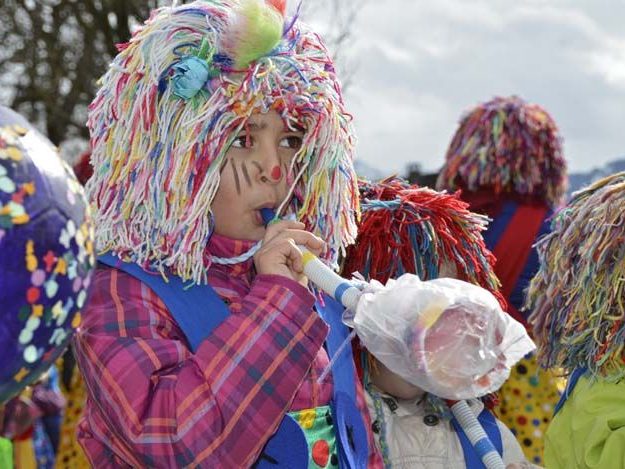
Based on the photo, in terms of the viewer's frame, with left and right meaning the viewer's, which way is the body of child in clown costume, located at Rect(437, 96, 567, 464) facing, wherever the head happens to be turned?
facing away from the viewer

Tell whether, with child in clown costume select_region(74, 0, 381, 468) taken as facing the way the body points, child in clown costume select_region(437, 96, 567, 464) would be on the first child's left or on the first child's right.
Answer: on the first child's left

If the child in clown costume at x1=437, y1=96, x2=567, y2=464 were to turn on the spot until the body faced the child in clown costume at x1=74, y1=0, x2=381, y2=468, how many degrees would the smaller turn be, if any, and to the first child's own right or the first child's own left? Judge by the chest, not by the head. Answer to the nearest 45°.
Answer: approximately 180°

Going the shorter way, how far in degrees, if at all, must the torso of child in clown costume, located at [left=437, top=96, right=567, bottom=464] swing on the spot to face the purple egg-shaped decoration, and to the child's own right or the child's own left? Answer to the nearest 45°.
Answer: approximately 180°

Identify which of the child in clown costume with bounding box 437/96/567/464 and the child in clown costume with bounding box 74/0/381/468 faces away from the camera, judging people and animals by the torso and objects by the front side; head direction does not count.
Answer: the child in clown costume with bounding box 437/96/567/464

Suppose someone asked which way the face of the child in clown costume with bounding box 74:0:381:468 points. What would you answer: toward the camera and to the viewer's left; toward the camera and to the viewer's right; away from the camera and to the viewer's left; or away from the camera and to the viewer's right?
toward the camera and to the viewer's right

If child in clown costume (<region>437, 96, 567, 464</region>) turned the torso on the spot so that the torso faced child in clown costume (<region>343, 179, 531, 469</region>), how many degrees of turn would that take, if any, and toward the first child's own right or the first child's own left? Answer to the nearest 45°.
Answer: approximately 180°

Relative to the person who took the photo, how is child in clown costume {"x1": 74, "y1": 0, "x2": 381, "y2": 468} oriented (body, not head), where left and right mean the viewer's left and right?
facing the viewer and to the right of the viewer

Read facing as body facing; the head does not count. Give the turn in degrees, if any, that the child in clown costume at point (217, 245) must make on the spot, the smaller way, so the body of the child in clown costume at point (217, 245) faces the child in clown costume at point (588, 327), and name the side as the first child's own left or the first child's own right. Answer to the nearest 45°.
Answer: approximately 45° to the first child's own left

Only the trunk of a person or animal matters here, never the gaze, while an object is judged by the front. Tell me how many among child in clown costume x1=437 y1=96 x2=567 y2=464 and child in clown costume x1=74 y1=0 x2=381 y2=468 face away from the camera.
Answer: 1
